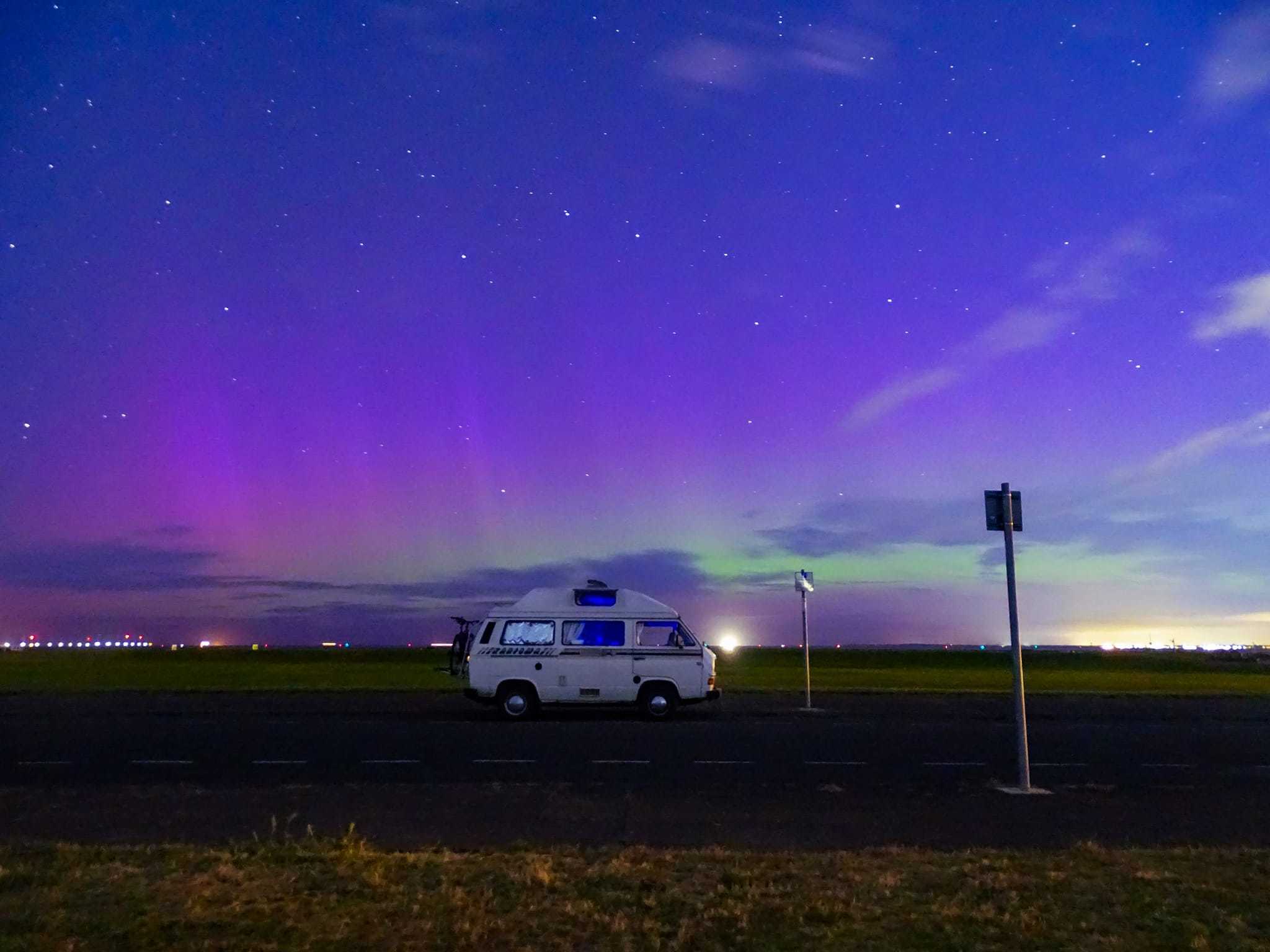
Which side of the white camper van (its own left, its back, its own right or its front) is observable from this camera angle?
right

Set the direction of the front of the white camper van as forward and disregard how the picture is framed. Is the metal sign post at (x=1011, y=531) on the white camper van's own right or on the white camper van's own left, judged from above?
on the white camper van's own right
